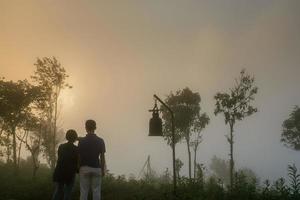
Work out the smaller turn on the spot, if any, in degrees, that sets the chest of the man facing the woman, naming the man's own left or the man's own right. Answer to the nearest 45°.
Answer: approximately 45° to the man's own left

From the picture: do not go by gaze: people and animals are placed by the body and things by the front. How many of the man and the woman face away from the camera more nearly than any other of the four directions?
2

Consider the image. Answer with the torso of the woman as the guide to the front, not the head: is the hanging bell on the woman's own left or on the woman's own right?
on the woman's own right

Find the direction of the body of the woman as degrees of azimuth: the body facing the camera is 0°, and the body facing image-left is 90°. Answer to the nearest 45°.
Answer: approximately 180°

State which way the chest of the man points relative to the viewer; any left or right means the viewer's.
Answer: facing away from the viewer

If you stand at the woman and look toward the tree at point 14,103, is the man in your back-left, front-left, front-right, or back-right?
back-right
